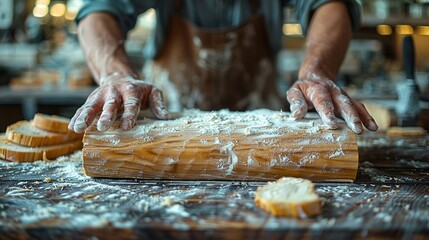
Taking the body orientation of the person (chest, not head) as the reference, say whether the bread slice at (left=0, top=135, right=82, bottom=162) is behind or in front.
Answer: in front

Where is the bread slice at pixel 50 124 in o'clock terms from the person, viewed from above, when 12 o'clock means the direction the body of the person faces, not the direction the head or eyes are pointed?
The bread slice is roughly at 1 o'clock from the person.

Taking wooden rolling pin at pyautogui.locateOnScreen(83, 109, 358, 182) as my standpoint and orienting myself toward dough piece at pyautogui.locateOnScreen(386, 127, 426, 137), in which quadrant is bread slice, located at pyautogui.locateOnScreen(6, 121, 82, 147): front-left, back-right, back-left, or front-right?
back-left

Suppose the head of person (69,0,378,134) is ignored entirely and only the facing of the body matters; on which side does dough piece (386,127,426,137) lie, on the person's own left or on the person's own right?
on the person's own left

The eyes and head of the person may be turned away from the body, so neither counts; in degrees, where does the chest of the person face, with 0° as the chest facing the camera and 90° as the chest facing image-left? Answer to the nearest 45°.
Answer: approximately 0°

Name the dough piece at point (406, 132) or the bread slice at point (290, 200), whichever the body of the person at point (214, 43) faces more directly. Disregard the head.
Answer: the bread slice

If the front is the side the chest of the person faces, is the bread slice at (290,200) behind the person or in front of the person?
in front
